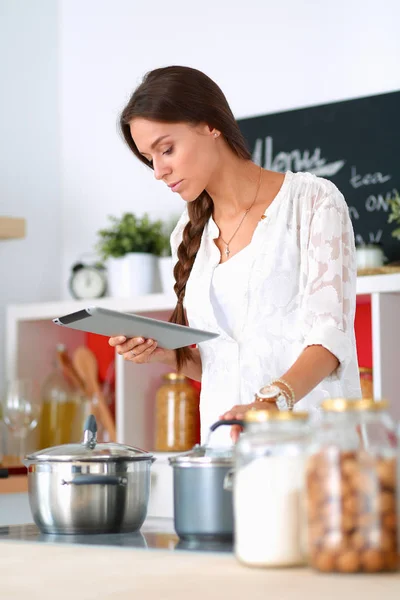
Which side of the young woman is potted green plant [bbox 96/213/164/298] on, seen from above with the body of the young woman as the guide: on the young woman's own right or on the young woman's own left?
on the young woman's own right

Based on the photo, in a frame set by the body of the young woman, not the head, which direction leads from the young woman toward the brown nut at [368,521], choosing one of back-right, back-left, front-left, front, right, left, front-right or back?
front-left

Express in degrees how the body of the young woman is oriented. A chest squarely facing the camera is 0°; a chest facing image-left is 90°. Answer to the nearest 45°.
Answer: approximately 45°

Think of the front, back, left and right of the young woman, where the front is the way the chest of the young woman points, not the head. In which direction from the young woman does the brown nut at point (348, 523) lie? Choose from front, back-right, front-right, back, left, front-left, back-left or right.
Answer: front-left

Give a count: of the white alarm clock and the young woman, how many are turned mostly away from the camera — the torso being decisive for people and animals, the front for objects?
0

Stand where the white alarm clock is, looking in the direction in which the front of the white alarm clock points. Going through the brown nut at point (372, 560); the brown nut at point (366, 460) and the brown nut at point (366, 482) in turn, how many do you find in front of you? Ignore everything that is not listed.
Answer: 3

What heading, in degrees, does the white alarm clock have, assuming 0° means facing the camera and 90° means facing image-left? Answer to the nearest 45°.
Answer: approximately 0°

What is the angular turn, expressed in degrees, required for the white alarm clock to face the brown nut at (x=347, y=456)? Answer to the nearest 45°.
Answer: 0° — it already faces it

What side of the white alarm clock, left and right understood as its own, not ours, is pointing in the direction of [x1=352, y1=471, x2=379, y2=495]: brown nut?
front

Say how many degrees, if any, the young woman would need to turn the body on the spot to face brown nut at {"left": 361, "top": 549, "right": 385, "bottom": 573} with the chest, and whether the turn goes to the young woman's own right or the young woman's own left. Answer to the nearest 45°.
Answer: approximately 45° to the young woman's own left
